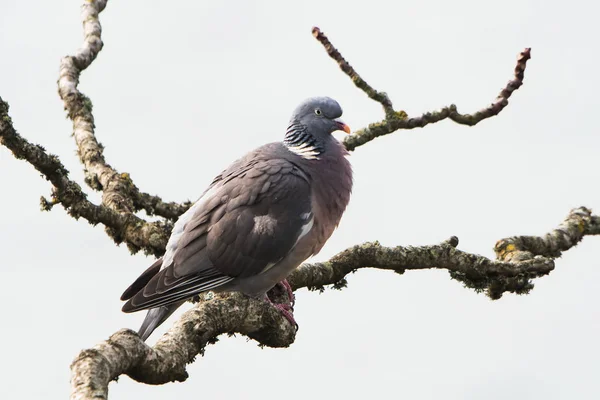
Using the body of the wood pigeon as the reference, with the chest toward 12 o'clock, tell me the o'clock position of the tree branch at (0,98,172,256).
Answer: The tree branch is roughly at 6 o'clock from the wood pigeon.

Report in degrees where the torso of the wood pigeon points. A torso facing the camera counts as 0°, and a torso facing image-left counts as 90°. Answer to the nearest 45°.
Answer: approximately 270°

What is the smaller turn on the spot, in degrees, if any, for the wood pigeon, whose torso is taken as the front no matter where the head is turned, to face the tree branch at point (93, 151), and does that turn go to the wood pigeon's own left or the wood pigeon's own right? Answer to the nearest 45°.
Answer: approximately 180°

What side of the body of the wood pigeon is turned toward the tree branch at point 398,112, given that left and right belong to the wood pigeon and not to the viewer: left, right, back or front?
front
